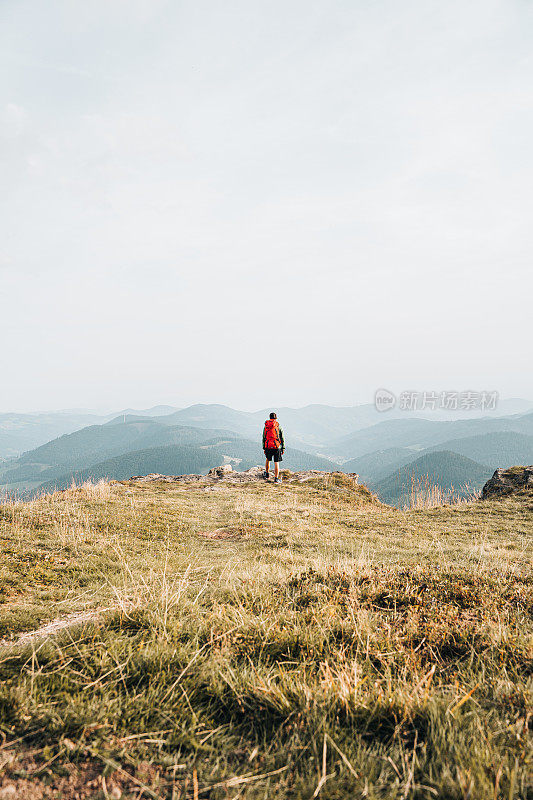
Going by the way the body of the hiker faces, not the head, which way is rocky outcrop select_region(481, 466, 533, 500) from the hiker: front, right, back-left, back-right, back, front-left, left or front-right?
right

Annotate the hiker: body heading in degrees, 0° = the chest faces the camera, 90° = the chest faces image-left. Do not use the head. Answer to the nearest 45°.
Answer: approximately 180°
